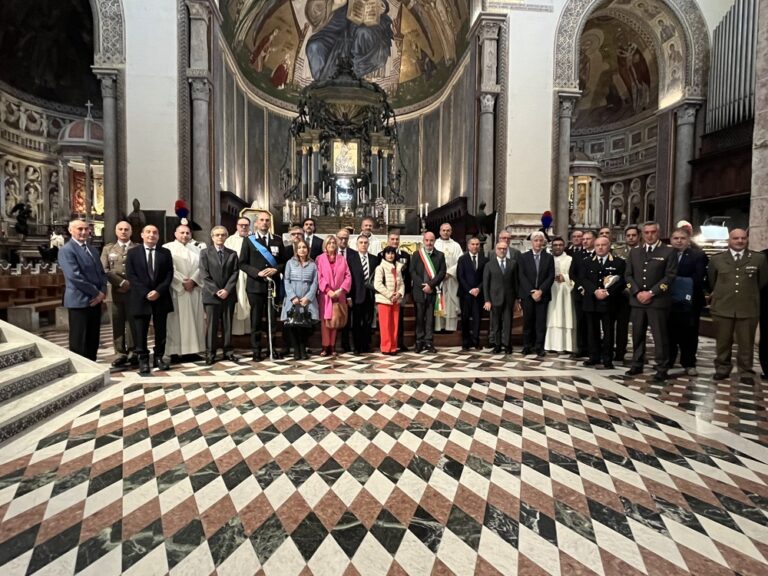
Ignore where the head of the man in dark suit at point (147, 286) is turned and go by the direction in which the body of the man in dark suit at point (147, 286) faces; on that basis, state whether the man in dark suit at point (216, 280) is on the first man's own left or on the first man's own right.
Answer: on the first man's own left

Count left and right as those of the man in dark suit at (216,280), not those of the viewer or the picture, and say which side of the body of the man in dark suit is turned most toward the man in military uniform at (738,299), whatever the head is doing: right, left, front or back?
left

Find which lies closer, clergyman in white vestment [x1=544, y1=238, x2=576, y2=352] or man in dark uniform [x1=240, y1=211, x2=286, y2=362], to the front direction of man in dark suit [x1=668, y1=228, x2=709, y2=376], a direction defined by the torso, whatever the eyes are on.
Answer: the man in dark uniform

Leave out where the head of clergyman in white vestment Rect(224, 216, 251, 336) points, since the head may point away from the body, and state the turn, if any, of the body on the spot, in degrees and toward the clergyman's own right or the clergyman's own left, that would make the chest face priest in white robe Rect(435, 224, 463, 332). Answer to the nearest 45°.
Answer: approximately 90° to the clergyman's own left

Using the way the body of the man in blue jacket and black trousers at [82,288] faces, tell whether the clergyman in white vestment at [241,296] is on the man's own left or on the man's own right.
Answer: on the man's own left

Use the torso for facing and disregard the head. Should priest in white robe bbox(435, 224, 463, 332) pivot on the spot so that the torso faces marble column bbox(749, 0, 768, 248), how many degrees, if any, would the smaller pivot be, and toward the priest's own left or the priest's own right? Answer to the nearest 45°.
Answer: approximately 90° to the priest's own left

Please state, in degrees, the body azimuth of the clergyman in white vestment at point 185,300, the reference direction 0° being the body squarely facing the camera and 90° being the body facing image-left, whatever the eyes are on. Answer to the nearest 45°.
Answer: approximately 0°

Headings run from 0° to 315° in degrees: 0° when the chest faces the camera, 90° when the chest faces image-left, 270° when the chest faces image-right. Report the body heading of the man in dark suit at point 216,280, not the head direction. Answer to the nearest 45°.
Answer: approximately 0°

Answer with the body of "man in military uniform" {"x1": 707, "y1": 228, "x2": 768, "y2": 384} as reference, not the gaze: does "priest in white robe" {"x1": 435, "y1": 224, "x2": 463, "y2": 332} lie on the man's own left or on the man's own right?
on the man's own right
